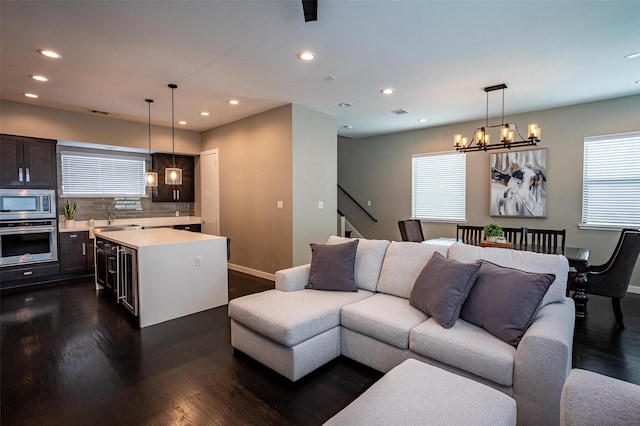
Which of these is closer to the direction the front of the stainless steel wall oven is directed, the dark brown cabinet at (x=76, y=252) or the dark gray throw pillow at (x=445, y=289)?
the dark gray throw pillow

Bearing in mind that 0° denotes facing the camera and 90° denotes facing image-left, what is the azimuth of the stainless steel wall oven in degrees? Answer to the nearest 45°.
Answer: approximately 0°

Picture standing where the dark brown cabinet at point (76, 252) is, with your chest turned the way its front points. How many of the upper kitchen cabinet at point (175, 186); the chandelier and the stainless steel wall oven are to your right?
1

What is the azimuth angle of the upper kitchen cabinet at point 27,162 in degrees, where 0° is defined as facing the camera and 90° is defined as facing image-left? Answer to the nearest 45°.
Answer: approximately 0°

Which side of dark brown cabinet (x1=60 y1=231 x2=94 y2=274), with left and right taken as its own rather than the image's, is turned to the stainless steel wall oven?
right

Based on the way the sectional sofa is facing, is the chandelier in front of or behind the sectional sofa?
behind

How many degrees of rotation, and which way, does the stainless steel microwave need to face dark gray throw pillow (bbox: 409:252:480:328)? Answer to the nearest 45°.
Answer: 0° — it already faces it
